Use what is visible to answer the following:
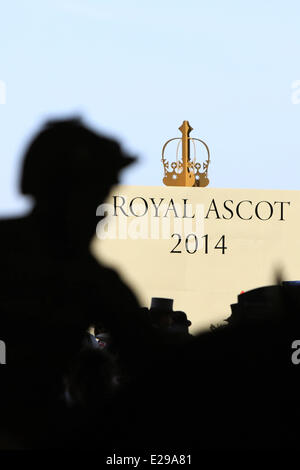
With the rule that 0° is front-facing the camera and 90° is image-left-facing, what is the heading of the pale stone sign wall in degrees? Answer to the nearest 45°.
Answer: approximately 0°

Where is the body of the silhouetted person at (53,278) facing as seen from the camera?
to the viewer's right

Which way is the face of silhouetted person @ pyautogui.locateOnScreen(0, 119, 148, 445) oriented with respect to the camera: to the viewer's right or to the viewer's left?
to the viewer's right

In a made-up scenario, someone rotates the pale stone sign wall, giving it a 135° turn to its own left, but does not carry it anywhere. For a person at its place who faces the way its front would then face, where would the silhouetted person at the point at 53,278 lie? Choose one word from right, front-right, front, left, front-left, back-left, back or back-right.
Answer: back-right
